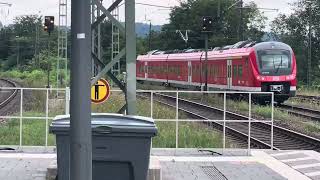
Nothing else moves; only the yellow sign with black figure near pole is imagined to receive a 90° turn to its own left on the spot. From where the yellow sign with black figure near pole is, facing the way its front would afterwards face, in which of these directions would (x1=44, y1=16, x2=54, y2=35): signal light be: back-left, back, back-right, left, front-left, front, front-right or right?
left

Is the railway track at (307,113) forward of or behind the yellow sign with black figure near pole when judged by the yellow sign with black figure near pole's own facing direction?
behind

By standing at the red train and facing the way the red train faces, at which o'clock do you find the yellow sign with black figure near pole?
The yellow sign with black figure near pole is roughly at 2 o'clock from the red train.

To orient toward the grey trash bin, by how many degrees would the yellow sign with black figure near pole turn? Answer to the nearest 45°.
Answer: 0° — it already faces it

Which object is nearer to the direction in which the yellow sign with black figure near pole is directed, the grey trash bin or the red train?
the grey trash bin

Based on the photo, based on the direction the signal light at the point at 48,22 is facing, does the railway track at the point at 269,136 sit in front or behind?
in front

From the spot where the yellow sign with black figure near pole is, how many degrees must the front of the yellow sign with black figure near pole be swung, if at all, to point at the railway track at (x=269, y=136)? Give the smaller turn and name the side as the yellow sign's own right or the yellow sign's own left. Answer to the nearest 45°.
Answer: approximately 135° to the yellow sign's own left

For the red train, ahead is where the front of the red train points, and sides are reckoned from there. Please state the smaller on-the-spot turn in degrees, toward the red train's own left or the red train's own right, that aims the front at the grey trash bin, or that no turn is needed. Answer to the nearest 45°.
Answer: approximately 45° to the red train's own right

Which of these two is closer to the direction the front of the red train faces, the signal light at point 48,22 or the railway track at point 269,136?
the railway track

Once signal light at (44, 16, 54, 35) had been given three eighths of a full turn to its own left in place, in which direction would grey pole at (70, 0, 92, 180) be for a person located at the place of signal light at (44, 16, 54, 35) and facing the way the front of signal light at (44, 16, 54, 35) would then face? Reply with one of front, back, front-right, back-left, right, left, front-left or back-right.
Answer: back-right

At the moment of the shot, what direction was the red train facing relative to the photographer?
facing the viewer and to the right of the viewer

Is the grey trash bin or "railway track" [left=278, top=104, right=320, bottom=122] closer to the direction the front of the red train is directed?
the railway track

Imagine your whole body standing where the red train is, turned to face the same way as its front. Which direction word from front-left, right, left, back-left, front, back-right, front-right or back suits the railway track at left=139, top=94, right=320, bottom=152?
front-right
